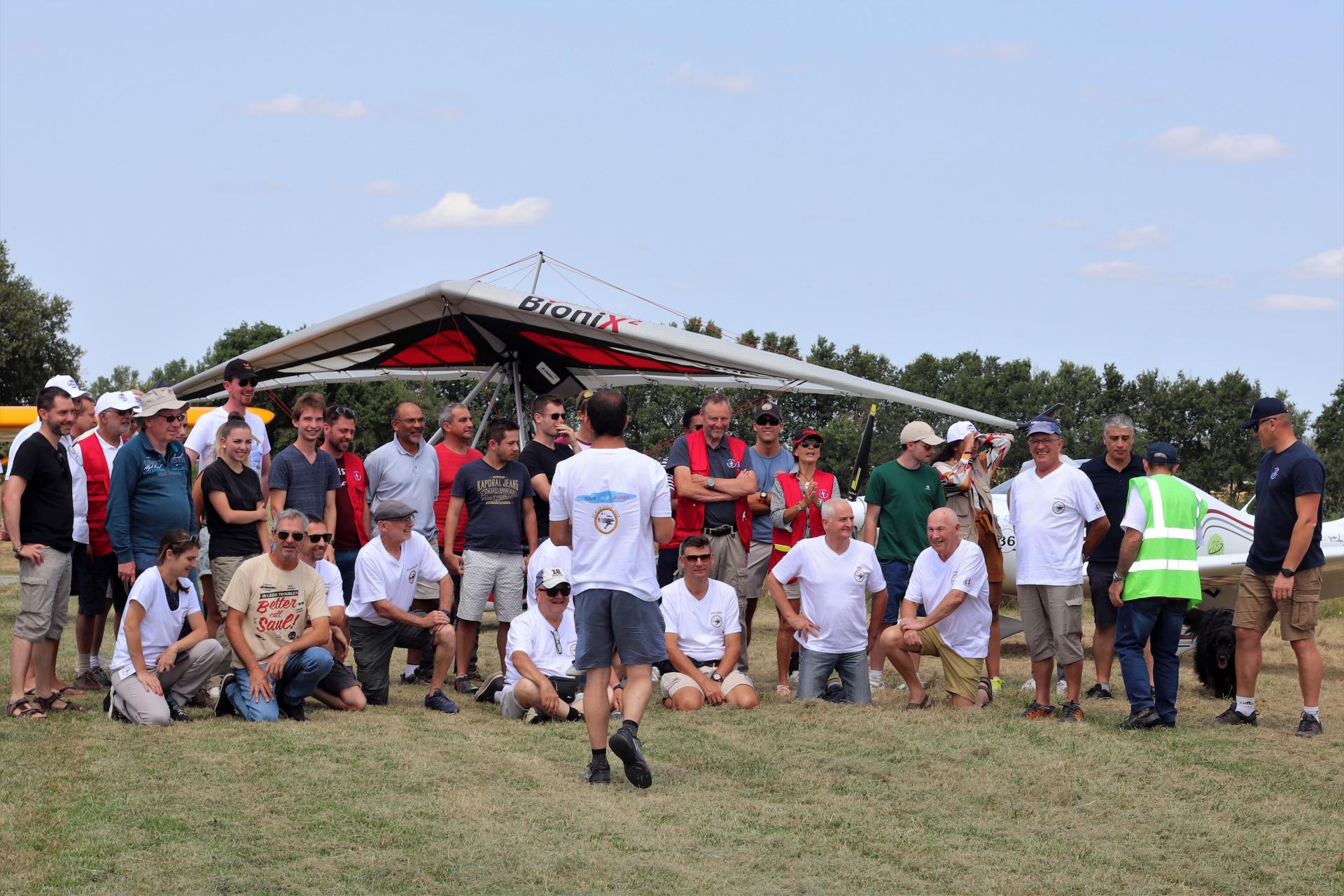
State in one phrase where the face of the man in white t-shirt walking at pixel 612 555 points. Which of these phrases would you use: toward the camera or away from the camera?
away from the camera

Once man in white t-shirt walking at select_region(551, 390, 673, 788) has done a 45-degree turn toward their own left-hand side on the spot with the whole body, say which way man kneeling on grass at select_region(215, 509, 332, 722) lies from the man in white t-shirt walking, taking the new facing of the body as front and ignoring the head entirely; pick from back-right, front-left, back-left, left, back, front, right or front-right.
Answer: front

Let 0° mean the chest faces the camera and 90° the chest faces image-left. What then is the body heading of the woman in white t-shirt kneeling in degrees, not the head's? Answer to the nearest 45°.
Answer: approximately 315°

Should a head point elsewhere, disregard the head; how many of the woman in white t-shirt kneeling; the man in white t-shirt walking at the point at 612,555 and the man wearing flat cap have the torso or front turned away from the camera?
1

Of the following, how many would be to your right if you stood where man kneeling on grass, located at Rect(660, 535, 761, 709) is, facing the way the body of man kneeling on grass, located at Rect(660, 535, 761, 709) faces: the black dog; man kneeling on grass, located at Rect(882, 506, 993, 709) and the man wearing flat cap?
1

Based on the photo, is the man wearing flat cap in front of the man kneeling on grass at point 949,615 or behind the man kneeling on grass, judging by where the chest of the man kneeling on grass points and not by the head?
in front

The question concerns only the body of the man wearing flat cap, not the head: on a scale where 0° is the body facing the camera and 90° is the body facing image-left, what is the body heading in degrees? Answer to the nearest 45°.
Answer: approximately 315°

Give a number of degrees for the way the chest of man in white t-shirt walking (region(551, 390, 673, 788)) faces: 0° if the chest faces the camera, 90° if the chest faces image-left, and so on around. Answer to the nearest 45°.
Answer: approximately 180°

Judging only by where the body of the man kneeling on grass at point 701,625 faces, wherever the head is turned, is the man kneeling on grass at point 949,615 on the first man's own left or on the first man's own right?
on the first man's own left

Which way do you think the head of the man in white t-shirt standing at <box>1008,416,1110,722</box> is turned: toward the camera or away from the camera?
toward the camera

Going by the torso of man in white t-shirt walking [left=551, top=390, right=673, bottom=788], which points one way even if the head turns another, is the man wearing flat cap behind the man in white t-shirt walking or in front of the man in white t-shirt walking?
in front

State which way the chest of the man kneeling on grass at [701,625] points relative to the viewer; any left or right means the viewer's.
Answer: facing the viewer

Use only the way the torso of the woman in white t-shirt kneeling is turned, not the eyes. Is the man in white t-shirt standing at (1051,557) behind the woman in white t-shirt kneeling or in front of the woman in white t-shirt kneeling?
in front

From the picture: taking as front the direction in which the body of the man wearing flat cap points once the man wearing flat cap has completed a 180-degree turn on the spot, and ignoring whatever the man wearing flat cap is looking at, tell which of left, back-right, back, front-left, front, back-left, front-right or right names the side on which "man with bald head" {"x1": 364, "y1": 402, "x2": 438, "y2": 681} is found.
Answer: front-right
